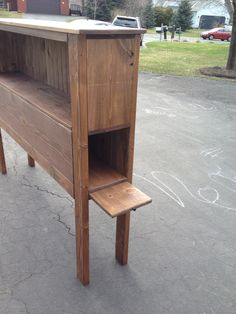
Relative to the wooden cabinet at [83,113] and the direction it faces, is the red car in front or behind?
behind

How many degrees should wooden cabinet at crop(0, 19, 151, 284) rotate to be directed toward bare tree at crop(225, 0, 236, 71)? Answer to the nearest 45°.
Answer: approximately 180°

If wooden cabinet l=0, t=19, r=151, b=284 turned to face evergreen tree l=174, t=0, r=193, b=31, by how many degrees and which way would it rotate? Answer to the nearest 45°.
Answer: approximately 135° to its right

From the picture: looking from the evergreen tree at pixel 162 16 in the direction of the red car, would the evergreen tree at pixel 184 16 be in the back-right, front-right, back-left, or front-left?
front-left

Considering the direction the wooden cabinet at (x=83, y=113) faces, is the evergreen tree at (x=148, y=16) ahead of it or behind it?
behind

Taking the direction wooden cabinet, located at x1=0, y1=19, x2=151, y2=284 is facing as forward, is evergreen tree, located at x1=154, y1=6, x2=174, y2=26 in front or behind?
behind

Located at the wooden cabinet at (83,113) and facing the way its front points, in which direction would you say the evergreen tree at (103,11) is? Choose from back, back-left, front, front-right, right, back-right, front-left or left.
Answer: back-right
